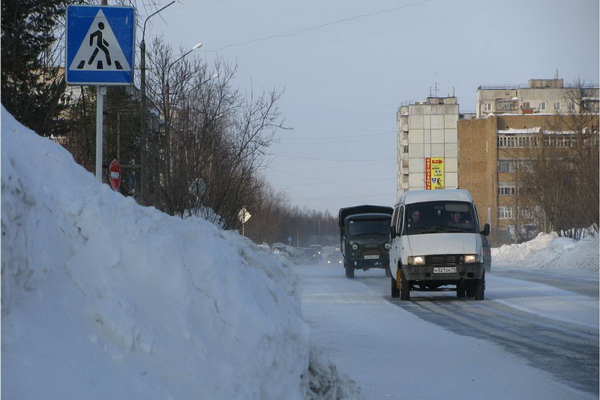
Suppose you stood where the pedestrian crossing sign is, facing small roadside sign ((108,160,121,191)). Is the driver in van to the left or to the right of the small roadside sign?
right

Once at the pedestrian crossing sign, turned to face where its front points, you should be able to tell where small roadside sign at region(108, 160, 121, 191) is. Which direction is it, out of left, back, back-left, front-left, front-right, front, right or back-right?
back

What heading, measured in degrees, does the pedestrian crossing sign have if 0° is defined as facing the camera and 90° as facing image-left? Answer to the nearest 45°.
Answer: approximately 0°

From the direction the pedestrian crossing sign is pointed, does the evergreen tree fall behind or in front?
behind

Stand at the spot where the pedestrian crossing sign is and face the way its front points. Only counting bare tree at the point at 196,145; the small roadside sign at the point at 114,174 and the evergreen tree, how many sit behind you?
3

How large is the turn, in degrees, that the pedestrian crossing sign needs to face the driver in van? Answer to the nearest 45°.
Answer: approximately 135° to its left

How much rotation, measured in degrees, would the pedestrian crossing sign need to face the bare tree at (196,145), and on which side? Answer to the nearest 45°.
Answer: approximately 180°
